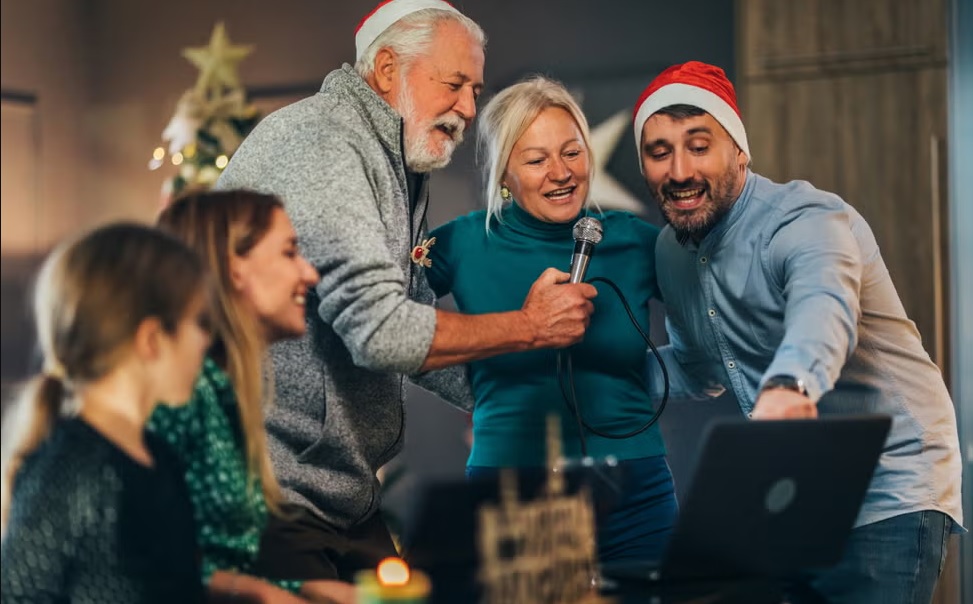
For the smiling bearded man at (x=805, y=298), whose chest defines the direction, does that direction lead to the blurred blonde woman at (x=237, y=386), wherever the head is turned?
yes

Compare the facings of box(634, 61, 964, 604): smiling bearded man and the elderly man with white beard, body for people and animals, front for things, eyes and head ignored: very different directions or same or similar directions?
very different directions

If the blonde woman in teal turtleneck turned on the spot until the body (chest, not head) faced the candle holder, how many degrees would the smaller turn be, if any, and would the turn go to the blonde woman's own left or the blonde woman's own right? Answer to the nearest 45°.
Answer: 0° — they already face it

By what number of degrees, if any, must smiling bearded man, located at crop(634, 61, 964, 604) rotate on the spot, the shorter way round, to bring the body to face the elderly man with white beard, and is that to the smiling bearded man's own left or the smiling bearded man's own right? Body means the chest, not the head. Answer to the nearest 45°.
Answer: approximately 45° to the smiling bearded man's own right

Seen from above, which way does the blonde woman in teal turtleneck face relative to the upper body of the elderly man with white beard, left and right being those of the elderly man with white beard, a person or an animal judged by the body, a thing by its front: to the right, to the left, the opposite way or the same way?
to the right

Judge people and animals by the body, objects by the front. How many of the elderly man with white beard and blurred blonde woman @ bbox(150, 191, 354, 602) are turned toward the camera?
0

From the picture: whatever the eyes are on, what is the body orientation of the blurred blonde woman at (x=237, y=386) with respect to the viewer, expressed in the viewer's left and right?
facing to the right of the viewer

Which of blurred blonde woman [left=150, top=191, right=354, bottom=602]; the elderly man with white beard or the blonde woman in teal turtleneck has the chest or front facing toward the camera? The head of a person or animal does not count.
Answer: the blonde woman in teal turtleneck

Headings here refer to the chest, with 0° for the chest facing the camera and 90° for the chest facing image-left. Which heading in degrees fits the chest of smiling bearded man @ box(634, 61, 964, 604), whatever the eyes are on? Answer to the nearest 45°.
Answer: approximately 45°

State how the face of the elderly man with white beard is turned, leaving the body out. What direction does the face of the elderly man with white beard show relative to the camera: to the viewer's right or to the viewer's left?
to the viewer's right

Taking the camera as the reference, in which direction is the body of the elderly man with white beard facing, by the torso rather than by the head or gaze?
to the viewer's right

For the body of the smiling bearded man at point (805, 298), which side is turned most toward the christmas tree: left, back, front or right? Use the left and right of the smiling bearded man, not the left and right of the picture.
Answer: right

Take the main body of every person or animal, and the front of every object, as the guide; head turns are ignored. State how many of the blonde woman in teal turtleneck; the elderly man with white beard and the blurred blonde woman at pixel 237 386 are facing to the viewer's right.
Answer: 2

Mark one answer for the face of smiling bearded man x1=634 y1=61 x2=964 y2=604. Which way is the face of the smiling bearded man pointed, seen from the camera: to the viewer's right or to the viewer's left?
to the viewer's left

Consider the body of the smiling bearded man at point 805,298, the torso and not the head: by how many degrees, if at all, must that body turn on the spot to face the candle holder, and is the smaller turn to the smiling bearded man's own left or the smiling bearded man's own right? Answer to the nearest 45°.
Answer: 0° — they already face it

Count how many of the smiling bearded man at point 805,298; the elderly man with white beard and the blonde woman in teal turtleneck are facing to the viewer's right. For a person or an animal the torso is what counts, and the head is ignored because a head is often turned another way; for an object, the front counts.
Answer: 1

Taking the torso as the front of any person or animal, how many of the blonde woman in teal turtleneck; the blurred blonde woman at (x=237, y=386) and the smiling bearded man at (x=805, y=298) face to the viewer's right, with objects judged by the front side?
1
